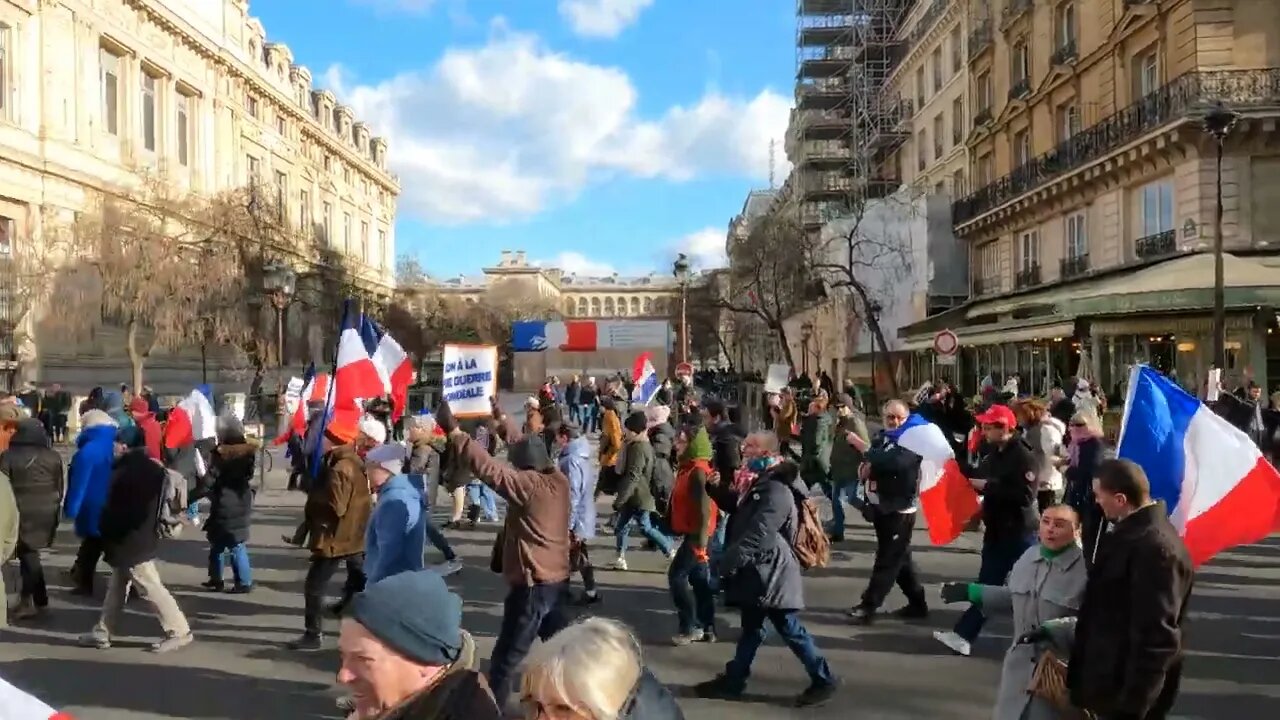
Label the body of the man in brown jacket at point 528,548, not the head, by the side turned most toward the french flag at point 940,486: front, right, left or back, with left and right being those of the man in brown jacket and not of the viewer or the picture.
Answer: right

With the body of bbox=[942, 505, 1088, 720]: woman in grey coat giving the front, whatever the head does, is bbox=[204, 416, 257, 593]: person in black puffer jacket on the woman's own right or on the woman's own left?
on the woman's own right

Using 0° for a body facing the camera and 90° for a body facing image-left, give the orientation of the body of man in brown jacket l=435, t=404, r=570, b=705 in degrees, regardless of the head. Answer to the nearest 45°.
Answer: approximately 135°

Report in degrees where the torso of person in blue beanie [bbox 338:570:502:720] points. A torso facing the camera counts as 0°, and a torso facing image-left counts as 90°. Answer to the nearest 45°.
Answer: approximately 90°

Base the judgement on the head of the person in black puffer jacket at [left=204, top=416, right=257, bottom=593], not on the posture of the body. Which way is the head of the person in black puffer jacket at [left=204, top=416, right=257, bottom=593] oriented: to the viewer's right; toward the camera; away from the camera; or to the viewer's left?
away from the camera

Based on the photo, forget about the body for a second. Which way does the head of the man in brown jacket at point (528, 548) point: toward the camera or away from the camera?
away from the camera

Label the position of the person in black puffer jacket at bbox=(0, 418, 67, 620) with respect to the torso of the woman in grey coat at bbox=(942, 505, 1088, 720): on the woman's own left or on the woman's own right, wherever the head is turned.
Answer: on the woman's own right
